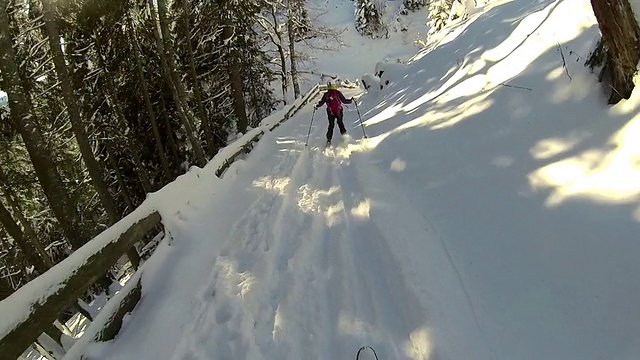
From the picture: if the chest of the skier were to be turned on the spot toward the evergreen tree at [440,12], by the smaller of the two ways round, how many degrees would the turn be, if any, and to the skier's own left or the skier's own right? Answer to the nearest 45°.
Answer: approximately 45° to the skier's own right

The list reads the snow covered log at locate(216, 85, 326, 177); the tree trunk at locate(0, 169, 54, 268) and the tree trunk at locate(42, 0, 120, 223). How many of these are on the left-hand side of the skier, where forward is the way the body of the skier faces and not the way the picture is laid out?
3

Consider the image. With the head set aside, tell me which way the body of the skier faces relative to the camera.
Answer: away from the camera

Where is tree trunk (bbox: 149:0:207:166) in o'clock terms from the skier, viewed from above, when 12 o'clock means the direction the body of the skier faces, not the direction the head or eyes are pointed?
The tree trunk is roughly at 10 o'clock from the skier.

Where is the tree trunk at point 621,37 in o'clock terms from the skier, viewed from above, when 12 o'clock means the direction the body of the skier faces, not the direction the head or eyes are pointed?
The tree trunk is roughly at 5 o'clock from the skier.

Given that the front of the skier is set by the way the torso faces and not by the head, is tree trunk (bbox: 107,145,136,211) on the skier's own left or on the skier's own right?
on the skier's own left

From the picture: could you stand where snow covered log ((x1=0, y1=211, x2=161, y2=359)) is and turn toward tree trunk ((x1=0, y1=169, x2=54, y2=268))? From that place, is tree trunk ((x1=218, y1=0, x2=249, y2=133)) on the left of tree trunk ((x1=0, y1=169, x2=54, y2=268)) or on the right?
right

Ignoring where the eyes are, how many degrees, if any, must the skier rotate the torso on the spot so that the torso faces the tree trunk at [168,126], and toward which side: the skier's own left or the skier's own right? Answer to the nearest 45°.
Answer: approximately 45° to the skier's own left

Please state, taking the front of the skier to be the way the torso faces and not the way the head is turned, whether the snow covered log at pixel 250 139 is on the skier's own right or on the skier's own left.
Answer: on the skier's own left

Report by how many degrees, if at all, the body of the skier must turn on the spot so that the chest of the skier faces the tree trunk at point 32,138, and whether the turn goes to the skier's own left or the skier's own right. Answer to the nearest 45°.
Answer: approximately 135° to the skier's own left

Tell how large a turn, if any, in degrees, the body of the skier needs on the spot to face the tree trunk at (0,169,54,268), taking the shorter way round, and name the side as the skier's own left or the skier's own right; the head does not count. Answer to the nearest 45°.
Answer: approximately 90° to the skier's own left

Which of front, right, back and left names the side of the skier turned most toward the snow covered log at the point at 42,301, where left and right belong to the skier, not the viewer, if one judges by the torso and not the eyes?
back
